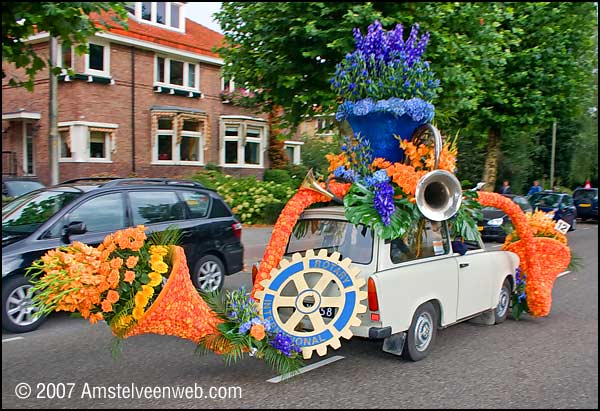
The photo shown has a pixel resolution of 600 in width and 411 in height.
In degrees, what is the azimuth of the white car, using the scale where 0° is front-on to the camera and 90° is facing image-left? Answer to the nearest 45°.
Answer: approximately 225°

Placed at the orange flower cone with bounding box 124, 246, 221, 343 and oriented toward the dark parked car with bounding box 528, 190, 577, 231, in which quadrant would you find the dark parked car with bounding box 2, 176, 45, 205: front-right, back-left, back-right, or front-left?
front-left

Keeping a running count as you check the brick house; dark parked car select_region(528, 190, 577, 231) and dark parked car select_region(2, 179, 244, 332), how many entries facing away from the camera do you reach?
0

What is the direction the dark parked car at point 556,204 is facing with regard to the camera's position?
facing the viewer and to the left of the viewer

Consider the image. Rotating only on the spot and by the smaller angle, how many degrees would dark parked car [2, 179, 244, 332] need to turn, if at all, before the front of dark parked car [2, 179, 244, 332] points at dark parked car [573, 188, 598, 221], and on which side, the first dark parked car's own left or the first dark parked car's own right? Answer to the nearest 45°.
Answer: approximately 180°

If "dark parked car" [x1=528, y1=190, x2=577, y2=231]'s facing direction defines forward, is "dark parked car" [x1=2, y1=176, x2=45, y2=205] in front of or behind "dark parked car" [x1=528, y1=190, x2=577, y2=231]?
in front

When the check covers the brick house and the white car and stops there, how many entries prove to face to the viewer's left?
0

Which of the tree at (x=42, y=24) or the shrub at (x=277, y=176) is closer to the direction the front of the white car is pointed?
the shrub

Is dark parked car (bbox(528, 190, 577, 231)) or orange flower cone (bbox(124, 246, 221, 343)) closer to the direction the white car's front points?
the dark parked car

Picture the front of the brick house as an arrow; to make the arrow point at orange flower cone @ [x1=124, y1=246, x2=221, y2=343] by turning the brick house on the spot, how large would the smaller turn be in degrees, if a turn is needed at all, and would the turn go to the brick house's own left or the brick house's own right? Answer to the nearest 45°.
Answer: approximately 45° to the brick house's own right

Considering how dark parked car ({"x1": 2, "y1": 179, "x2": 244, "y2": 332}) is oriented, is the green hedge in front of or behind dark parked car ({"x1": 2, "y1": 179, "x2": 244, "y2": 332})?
behind

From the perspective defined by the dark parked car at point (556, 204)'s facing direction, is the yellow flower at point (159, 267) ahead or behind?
ahead
